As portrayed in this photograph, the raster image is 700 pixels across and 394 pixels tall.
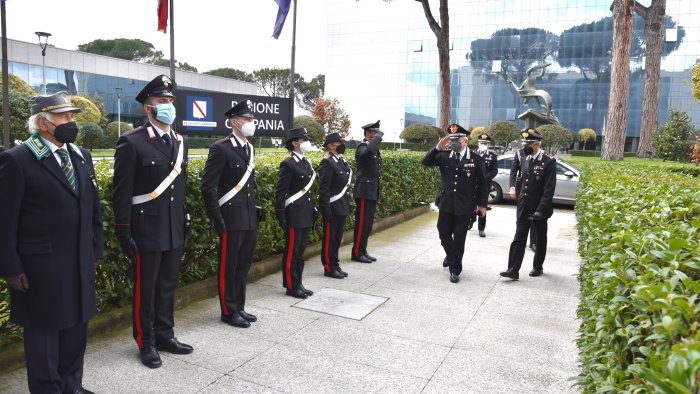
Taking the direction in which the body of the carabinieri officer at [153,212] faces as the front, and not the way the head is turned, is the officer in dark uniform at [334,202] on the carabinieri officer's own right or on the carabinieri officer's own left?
on the carabinieri officer's own left

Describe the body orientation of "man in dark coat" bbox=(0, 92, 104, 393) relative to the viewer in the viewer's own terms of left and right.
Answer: facing the viewer and to the right of the viewer

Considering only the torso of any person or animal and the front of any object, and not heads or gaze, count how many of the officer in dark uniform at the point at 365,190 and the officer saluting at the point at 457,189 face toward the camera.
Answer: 1

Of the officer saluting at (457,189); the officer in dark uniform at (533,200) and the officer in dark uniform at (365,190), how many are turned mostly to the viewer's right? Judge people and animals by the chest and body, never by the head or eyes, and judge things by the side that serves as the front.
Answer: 1

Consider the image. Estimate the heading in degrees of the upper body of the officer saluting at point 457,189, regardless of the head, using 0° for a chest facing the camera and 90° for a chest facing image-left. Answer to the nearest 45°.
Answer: approximately 0°

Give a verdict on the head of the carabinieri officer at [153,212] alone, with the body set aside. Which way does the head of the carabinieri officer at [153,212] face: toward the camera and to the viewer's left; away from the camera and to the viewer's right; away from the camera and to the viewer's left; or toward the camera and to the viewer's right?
toward the camera and to the viewer's right

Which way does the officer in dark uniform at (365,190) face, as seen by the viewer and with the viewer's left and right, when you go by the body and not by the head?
facing to the right of the viewer

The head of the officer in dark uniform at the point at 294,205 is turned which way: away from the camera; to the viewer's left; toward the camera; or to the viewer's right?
to the viewer's right

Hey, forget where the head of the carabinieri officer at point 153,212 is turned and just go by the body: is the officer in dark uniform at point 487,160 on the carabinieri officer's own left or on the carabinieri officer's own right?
on the carabinieri officer's own left

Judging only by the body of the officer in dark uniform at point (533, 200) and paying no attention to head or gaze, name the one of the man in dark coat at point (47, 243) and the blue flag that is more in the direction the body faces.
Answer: the man in dark coat

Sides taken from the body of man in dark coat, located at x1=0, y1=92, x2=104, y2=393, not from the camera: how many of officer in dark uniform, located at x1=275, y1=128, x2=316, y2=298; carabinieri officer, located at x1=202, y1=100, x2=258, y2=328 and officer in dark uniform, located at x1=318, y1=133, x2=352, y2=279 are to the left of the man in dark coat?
3

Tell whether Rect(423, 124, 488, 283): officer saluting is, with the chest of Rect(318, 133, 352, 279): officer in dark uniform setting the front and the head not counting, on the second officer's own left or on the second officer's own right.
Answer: on the second officer's own left

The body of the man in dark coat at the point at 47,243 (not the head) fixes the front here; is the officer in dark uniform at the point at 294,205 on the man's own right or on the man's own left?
on the man's own left

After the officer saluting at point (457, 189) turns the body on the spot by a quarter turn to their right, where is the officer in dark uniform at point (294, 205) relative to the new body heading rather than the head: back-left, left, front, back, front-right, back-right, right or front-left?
front-left
